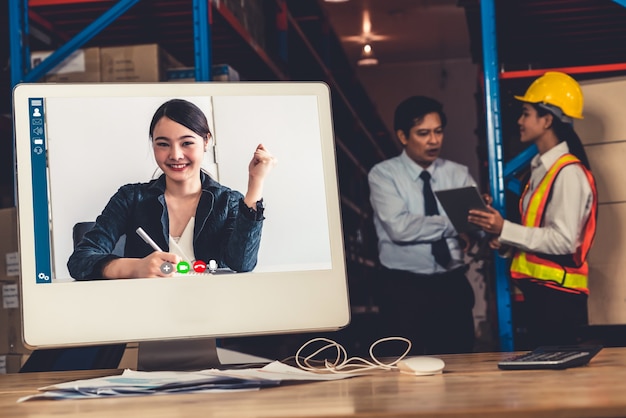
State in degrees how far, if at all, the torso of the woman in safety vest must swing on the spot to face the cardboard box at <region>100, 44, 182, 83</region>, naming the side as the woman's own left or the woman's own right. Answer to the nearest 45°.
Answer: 0° — they already face it

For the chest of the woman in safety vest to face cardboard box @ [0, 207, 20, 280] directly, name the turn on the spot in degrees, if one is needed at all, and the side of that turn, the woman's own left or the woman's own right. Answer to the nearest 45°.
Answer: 0° — they already face it

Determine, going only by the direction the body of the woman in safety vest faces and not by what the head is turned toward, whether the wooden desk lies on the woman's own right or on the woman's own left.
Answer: on the woman's own left

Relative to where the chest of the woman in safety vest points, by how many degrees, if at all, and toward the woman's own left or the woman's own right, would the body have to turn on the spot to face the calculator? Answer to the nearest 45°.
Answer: approximately 90° to the woman's own left

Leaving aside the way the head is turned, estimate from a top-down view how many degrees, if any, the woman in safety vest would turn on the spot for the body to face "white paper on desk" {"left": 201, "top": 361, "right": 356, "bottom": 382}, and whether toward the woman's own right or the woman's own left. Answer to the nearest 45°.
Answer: approximately 90° to the woman's own left

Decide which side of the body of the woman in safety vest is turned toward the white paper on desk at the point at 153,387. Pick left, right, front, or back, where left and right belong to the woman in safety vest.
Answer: left

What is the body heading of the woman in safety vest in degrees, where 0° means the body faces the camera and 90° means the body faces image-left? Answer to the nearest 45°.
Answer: approximately 90°
